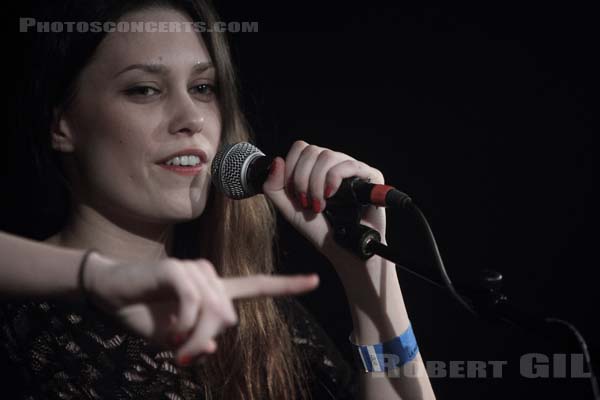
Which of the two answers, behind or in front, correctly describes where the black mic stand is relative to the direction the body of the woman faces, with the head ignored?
in front

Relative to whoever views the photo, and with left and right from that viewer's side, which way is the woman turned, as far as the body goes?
facing the viewer and to the right of the viewer
